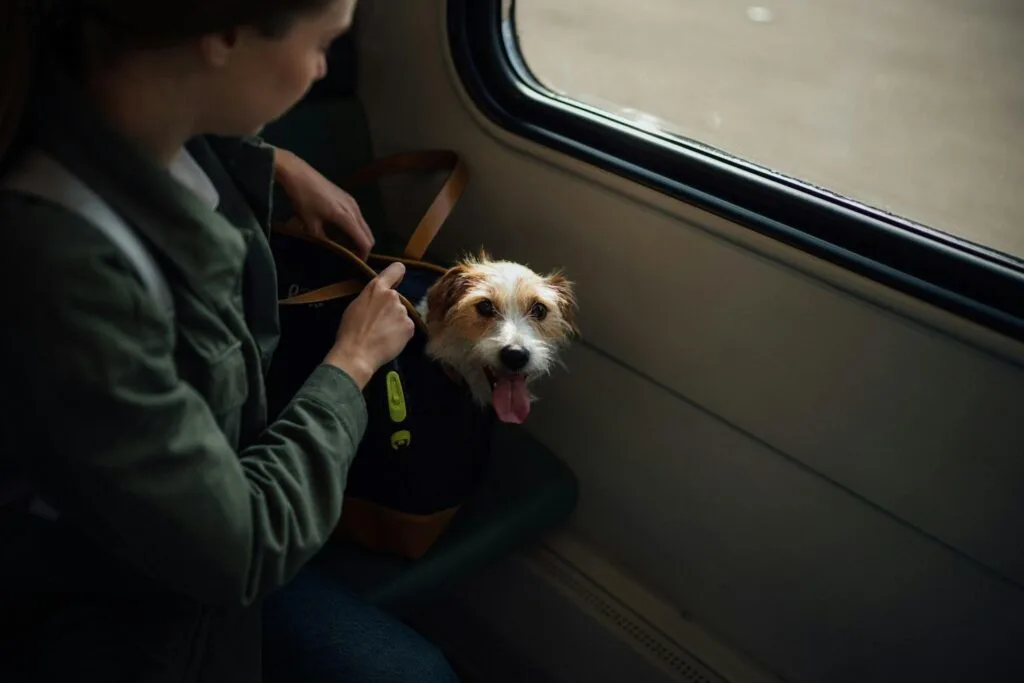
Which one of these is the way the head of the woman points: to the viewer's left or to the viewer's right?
to the viewer's right

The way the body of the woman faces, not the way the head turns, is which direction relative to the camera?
to the viewer's right
